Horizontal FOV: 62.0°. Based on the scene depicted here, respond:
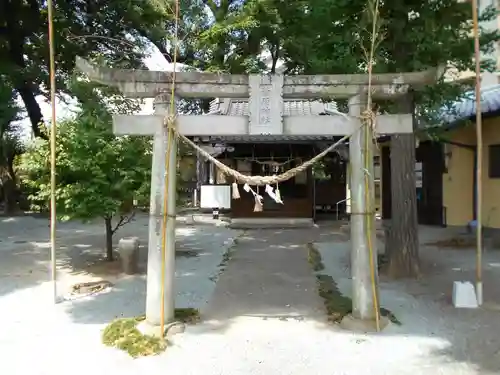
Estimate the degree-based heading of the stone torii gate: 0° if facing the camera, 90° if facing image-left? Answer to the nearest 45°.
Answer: approximately 0°

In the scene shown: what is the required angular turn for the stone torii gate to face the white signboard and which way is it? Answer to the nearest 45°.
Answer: approximately 180°

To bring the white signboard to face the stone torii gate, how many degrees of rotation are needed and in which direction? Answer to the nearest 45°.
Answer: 0° — it already faces it

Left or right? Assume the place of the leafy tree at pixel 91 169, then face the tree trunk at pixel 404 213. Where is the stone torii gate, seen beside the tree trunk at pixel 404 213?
right

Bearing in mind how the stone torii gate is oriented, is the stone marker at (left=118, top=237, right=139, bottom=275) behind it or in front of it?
behind

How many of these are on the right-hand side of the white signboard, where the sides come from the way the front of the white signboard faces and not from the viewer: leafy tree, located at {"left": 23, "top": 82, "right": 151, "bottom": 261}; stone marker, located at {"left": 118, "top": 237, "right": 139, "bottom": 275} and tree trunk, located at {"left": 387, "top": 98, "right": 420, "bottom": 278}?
2

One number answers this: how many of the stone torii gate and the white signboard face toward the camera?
2

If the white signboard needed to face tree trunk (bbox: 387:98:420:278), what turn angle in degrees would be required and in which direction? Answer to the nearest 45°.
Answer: approximately 90° to its left

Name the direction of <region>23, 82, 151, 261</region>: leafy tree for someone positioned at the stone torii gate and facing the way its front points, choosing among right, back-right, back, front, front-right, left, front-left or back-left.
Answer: back-right
